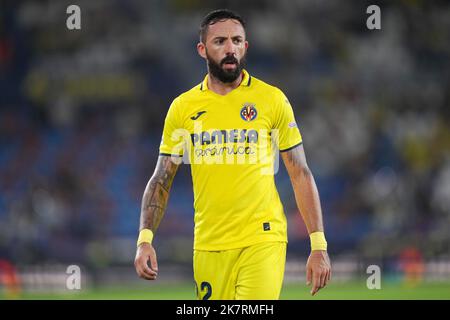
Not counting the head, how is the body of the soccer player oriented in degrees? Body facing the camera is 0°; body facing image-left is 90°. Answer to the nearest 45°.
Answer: approximately 0°
